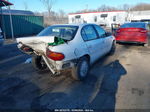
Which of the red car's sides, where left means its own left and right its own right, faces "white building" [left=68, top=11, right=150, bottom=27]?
front

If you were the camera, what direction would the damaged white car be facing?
facing away from the viewer and to the right of the viewer

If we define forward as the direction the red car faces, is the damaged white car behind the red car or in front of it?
behind

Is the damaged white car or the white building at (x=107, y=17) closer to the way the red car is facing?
the white building

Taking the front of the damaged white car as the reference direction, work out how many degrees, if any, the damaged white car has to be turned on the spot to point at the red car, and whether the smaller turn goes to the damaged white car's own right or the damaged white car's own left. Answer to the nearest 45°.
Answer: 0° — it already faces it

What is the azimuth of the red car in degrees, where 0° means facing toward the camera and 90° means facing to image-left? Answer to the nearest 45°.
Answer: approximately 180°

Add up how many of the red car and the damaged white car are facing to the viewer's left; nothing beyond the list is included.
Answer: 0

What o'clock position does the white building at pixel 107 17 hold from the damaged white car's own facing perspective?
The white building is roughly at 11 o'clock from the damaged white car.
